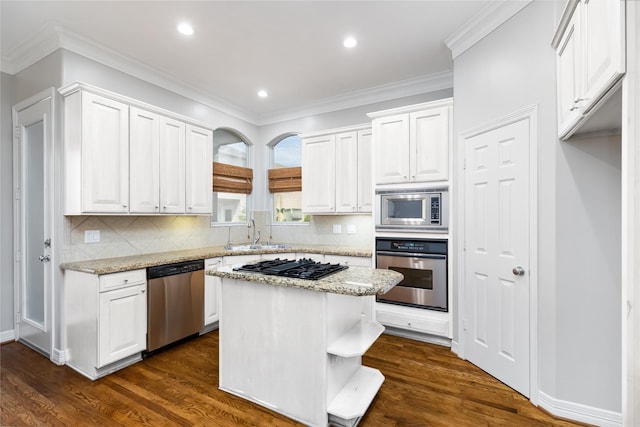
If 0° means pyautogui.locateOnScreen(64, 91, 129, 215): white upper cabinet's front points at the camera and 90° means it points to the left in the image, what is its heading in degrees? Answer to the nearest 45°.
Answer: approximately 315°

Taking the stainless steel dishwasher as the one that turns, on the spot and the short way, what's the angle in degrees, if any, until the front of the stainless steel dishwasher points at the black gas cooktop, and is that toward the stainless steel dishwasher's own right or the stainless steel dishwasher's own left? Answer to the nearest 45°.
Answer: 0° — it already faces it

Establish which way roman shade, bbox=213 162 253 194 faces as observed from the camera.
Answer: facing the viewer and to the right of the viewer

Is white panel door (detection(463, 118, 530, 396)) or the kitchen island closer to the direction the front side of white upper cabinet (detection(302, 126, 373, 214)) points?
the kitchen island

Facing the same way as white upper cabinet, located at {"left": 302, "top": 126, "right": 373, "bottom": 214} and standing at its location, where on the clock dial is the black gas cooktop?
The black gas cooktop is roughly at 11 o'clock from the white upper cabinet.

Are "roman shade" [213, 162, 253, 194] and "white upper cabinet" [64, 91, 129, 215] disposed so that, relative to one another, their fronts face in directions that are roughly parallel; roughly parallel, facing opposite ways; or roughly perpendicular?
roughly parallel

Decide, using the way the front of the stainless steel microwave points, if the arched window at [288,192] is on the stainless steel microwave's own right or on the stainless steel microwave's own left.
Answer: on the stainless steel microwave's own right

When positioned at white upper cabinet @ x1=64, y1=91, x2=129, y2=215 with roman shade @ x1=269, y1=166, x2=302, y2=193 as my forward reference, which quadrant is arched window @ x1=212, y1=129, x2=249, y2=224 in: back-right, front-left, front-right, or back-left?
front-left

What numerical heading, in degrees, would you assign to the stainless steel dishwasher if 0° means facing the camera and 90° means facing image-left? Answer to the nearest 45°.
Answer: approximately 315°

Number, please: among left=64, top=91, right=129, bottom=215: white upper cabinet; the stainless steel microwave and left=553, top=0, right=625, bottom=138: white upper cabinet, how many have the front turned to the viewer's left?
1

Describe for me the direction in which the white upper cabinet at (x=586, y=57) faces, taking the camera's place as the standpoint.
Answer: facing to the left of the viewer

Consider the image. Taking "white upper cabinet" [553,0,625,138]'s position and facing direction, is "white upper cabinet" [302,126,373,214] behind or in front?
in front

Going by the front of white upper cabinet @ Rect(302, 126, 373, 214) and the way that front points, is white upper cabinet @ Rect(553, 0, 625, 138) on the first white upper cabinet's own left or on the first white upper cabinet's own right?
on the first white upper cabinet's own left

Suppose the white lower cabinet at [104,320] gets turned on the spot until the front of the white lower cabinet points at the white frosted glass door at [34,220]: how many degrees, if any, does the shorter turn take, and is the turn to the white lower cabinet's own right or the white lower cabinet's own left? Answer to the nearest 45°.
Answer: approximately 180°

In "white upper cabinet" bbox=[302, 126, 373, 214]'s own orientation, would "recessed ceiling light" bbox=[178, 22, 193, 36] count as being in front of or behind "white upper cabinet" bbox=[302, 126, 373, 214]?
in front

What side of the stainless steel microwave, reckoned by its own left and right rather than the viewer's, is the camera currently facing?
front

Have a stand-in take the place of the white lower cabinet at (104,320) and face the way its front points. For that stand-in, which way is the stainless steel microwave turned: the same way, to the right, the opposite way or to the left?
to the right
